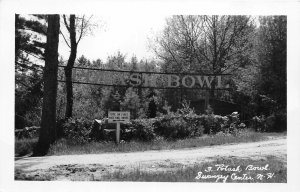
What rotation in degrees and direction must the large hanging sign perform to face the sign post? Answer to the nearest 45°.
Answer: approximately 45° to its right

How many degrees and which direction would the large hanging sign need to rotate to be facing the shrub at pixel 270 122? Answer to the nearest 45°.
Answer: approximately 90° to its left

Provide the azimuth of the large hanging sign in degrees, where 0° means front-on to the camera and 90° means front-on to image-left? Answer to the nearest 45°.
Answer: approximately 0°
